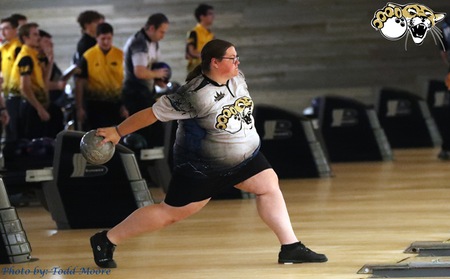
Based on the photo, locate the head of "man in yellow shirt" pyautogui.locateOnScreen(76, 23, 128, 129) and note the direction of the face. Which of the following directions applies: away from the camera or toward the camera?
toward the camera

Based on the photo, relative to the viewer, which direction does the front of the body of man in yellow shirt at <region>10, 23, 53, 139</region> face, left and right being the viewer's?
facing to the right of the viewer

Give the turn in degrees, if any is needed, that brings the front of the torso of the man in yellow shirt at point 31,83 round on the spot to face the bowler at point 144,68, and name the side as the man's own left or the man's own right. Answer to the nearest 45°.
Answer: approximately 45° to the man's own right

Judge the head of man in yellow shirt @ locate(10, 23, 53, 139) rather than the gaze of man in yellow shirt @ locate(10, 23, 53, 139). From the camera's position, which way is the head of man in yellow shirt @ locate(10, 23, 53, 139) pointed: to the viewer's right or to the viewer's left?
to the viewer's right
